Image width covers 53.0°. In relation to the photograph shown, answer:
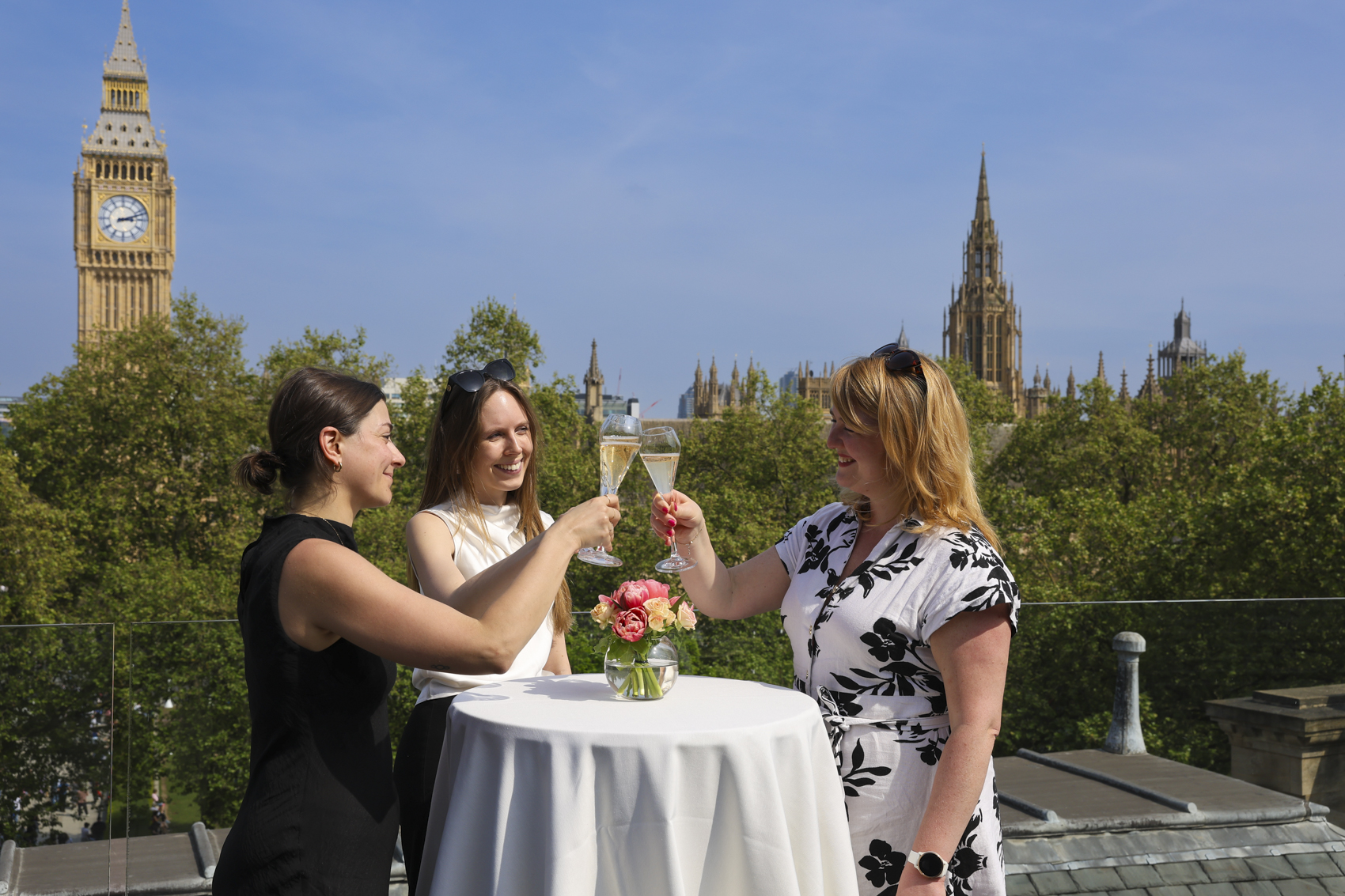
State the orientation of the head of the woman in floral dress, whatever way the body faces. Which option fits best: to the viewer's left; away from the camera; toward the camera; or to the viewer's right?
to the viewer's left

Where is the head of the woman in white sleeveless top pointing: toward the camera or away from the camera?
toward the camera

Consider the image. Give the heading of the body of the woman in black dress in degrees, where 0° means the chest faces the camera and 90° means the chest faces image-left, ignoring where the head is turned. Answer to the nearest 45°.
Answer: approximately 270°

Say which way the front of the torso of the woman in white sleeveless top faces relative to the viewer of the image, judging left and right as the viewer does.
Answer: facing the viewer and to the right of the viewer

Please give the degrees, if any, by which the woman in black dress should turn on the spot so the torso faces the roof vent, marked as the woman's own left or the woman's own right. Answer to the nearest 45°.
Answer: approximately 45° to the woman's own left

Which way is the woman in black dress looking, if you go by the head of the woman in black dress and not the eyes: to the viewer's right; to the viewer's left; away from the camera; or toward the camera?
to the viewer's right

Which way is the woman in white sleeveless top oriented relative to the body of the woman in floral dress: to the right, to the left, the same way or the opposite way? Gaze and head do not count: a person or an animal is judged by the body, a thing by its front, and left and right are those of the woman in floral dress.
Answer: to the left

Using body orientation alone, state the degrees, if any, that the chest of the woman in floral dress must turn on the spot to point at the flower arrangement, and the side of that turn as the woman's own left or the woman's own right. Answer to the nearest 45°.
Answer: approximately 45° to the woman's own right

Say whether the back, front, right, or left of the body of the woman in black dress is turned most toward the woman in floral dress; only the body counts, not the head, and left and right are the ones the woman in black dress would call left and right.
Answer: front

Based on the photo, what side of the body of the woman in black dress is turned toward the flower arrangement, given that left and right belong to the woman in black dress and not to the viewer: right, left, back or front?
front

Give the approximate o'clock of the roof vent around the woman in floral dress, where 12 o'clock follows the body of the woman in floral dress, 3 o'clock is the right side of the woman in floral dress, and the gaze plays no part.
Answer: The roof vent is roughly at 5 o'clock from the woman in floral dress.

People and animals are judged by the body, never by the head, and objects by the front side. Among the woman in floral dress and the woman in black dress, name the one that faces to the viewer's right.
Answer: the woman in black dress

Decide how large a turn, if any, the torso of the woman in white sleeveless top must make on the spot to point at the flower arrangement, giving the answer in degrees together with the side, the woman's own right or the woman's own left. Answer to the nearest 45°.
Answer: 0° — they already face it

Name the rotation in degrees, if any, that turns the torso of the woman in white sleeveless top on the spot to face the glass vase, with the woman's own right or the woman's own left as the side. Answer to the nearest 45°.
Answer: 0° — they already face it

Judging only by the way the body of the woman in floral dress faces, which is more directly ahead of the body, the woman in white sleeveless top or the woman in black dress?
the woman in black dress

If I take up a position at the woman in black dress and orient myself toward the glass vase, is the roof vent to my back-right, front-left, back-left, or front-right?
front-left

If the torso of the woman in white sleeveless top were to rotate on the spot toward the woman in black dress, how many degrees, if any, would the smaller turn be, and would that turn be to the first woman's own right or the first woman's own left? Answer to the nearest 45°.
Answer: approximately 45° to the first woman's own right

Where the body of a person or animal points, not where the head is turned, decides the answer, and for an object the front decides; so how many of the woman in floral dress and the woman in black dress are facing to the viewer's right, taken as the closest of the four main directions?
1

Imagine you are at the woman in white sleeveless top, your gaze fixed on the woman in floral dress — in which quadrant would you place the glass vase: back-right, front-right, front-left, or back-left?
front-right
